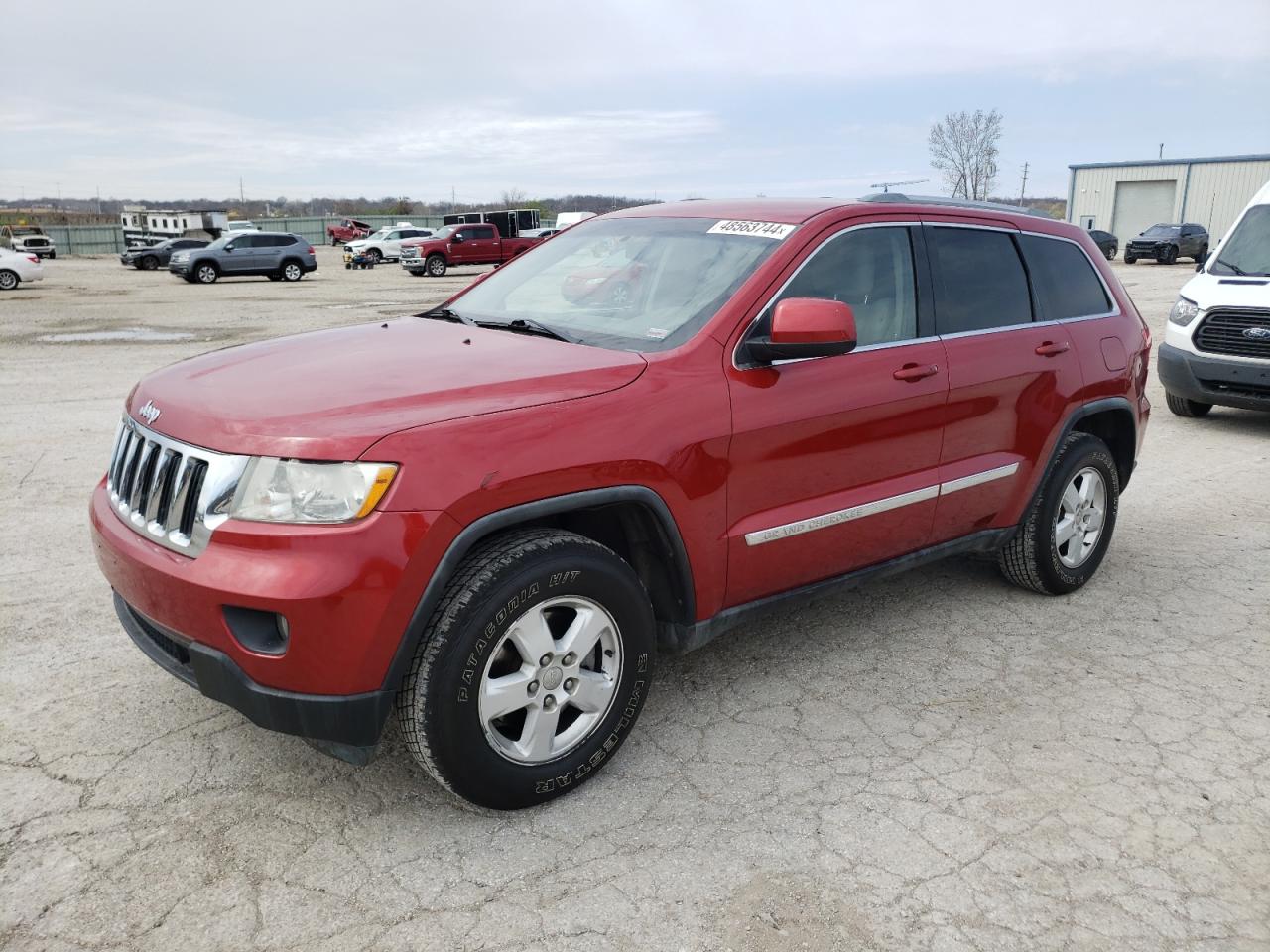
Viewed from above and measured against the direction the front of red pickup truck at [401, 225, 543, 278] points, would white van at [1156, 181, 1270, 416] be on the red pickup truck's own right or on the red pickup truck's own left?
on the red pickup truck's own left

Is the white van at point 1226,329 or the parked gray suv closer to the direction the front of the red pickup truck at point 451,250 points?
the parked gray suv

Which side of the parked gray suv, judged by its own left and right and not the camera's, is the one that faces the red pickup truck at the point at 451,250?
back

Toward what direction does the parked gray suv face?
to the viewer's left

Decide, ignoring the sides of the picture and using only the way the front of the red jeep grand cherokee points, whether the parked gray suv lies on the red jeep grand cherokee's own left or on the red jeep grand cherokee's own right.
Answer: on the red jeep grand cherokee's own right

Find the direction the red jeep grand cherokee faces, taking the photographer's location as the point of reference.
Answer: facing the viewer and to the left of the viewer

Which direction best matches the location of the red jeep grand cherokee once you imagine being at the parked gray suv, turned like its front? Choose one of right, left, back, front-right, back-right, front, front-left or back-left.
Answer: left

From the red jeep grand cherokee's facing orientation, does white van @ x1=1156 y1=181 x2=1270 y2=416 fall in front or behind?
behind

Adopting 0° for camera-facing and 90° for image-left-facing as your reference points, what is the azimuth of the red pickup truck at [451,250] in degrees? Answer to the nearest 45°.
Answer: approximately 45°

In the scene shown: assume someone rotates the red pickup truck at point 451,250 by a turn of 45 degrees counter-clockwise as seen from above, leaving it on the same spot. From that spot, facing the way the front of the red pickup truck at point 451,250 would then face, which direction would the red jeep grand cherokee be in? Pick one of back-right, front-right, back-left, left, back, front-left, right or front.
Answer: front
